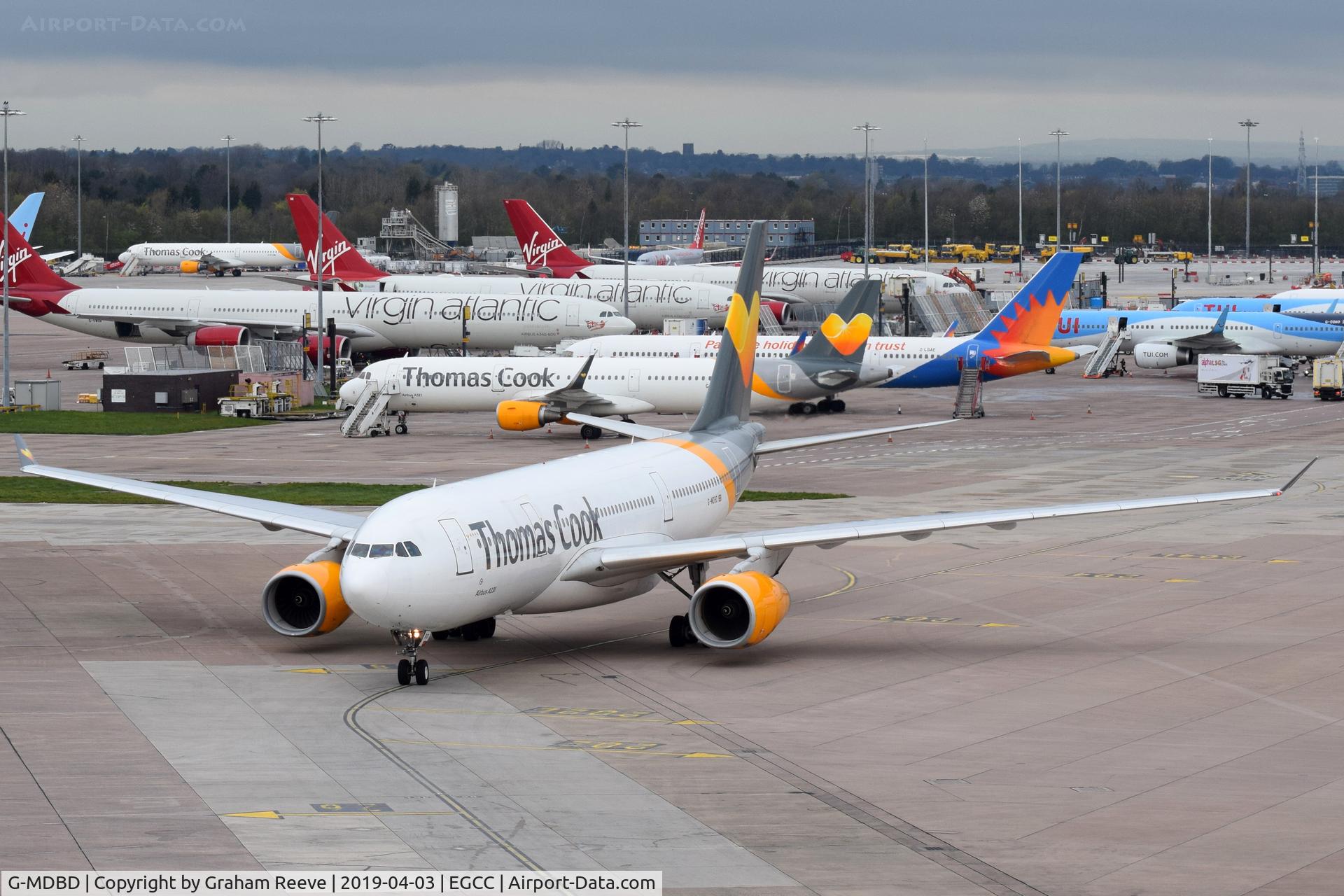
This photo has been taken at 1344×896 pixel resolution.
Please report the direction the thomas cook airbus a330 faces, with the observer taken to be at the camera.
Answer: facing the viewer and to the left of the viewer
